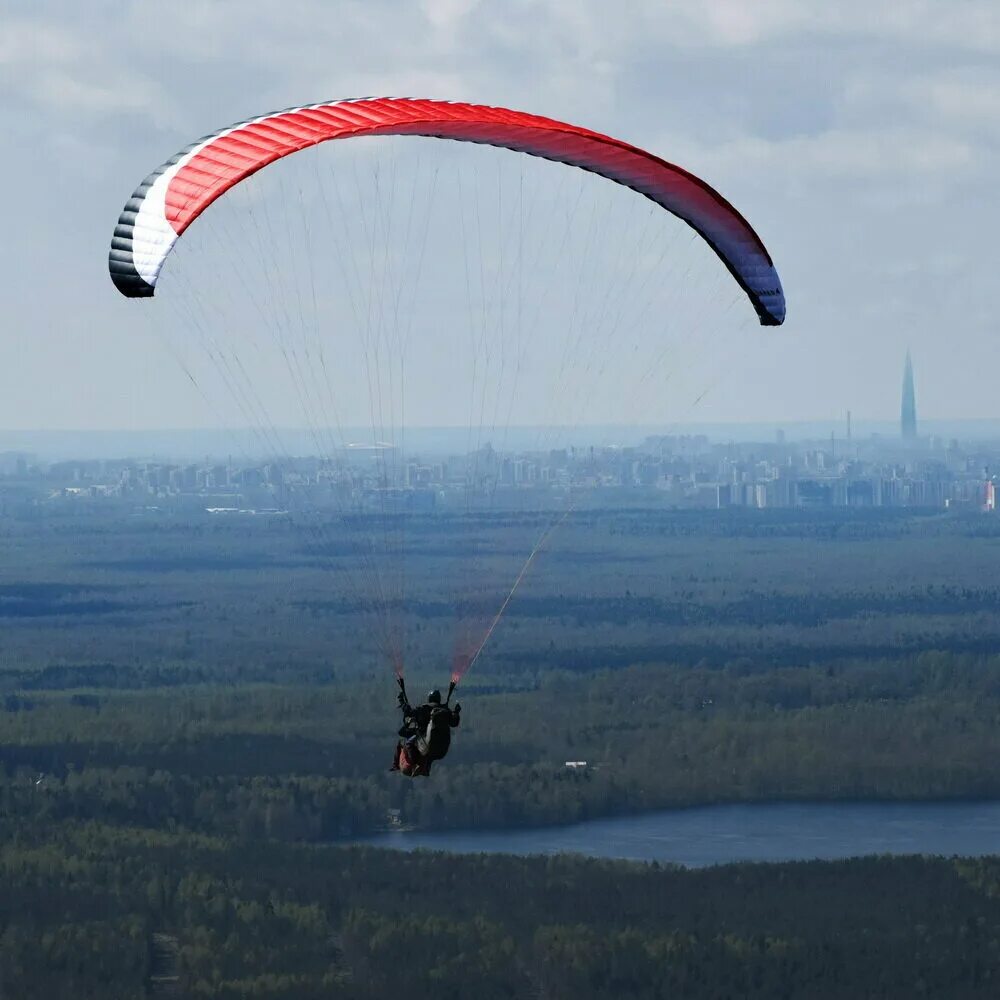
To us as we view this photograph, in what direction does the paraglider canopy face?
facing away from the viewer and to the left of the viewer
